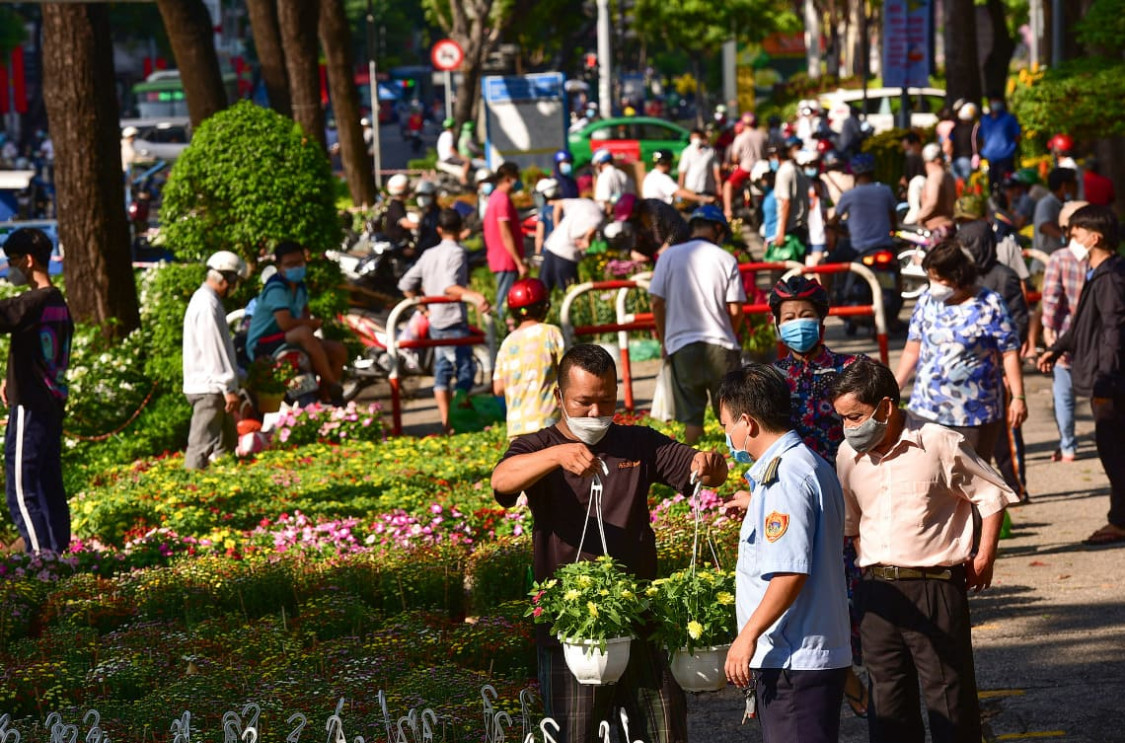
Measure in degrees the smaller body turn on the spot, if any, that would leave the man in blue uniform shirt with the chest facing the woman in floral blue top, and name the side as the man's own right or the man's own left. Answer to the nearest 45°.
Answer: approximately 90° to the man's own right

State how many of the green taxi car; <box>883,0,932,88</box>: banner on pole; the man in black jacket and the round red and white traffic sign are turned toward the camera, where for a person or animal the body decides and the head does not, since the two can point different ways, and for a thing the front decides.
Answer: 2

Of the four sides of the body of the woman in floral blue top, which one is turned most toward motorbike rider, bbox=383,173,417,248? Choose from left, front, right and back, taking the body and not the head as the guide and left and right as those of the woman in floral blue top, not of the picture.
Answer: right

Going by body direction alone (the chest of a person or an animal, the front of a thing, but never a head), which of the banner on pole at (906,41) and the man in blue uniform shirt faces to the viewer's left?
the man in blue uniform shirt

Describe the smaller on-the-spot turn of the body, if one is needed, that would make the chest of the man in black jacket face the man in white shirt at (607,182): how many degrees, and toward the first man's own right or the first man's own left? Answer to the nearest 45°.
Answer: approximately 45° to the first man's own right

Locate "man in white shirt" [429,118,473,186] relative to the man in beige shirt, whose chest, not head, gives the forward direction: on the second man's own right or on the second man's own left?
on the second man's own right

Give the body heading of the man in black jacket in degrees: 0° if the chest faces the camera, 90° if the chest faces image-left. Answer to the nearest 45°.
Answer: approximately 90°

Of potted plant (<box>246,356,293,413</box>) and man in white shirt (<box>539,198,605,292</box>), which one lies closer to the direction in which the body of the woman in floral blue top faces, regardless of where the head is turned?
the potted plant

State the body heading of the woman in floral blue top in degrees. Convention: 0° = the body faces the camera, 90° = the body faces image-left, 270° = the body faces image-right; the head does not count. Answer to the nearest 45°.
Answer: approximately 45°

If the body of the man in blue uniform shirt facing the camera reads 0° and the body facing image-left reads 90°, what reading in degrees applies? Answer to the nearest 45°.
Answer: approximately 90°
